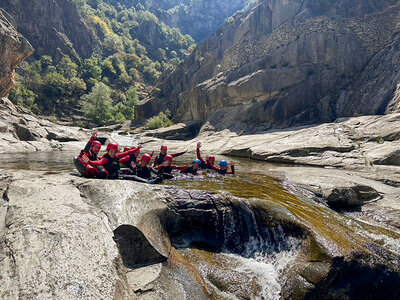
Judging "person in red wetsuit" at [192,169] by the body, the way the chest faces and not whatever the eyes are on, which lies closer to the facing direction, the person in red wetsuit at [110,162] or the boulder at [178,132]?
the person in red wetsuit

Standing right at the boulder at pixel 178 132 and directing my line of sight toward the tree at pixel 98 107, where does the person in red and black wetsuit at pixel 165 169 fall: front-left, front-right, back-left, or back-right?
back-left

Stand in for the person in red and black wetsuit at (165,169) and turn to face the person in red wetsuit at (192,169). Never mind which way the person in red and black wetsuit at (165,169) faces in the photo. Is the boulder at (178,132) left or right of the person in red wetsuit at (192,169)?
left

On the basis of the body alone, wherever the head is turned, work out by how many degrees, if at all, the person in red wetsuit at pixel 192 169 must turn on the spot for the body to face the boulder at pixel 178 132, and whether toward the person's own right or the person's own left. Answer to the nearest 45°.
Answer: approximately 180°

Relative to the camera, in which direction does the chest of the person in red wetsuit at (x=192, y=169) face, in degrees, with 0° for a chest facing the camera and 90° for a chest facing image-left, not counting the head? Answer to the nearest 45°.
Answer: approximately 0°

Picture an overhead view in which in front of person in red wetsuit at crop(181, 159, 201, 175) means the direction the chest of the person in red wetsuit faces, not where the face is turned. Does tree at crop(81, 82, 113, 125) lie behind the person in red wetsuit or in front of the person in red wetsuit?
behind

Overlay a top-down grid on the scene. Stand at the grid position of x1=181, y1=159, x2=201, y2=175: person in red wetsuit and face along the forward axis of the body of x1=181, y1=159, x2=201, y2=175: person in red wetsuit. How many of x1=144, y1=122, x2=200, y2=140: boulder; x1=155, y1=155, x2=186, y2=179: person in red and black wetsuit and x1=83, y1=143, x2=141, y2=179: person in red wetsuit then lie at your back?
1

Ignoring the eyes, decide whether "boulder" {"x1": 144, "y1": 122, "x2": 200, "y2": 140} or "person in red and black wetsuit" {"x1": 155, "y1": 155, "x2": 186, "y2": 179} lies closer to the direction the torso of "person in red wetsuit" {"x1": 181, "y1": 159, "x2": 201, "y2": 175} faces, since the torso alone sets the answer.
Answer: the person in red and black wetsuit

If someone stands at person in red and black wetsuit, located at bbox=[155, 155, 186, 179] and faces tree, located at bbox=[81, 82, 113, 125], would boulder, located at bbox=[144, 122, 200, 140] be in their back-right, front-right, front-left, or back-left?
front-right

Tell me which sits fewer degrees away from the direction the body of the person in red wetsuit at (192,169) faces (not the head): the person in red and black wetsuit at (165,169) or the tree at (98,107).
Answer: the person in red and black wetsuit

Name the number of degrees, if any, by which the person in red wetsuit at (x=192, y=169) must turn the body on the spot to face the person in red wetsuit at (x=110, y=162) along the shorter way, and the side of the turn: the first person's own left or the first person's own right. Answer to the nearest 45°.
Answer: approximately 45° to the first person's own right

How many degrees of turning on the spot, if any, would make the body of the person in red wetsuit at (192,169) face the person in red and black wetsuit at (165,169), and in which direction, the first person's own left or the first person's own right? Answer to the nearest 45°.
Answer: approximately 45° to the first person's own right
